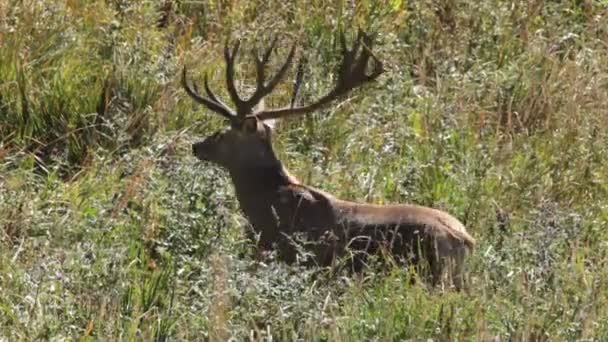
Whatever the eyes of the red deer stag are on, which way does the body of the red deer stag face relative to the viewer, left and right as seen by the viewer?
facing to the left of the viewer
